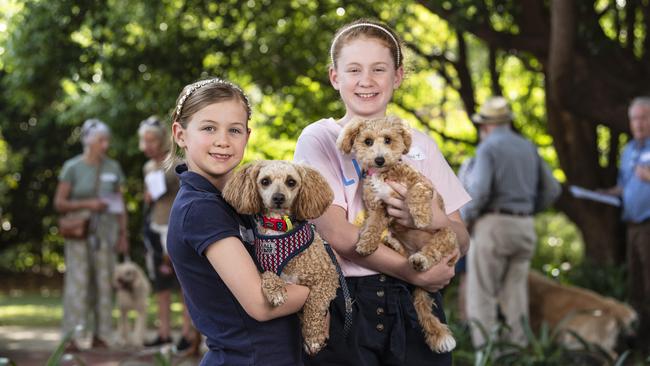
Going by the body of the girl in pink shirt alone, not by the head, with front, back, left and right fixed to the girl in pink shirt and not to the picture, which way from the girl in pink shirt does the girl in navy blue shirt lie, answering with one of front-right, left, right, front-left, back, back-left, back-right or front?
front-right

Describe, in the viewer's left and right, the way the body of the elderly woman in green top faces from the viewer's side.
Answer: facing the viewer and to the right of the viewer

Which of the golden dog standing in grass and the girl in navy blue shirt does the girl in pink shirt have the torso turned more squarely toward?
the girl in navy blue shirt

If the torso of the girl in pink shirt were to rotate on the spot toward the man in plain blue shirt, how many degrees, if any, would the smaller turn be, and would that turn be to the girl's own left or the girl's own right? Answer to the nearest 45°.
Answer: approximately 135° to the girl's own left

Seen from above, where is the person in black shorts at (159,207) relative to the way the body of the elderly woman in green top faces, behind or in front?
in front

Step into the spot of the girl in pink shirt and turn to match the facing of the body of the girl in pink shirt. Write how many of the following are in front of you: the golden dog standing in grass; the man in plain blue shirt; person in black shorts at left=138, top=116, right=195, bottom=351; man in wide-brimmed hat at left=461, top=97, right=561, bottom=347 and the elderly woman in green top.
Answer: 0

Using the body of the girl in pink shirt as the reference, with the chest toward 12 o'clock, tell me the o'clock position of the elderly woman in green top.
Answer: The elderly woman in green top is roughly at 5 o'clock from the girl in pink shirt.

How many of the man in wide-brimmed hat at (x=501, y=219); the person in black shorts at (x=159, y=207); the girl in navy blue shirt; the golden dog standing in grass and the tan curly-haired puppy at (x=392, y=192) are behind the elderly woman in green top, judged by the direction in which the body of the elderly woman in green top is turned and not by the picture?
0

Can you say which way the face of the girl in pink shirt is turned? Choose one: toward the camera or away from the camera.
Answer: toward the camera

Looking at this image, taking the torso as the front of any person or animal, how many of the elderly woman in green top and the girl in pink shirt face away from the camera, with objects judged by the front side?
0

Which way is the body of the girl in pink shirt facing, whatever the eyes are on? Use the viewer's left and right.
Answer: facing the viewer
